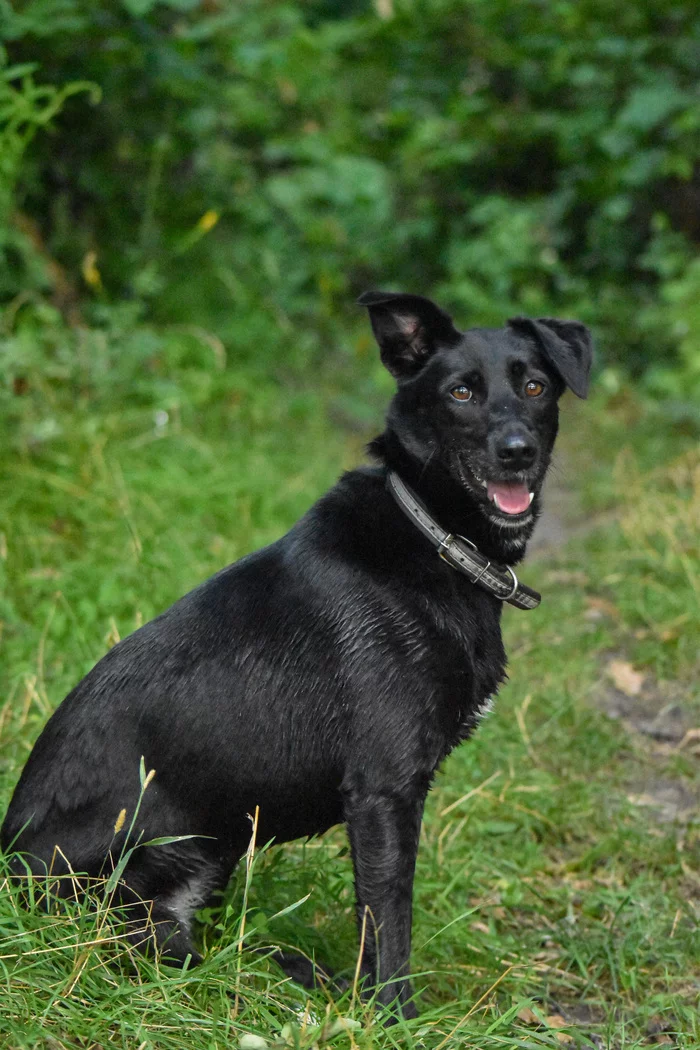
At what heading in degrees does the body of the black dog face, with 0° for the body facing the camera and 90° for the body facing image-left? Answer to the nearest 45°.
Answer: approximately 270°
